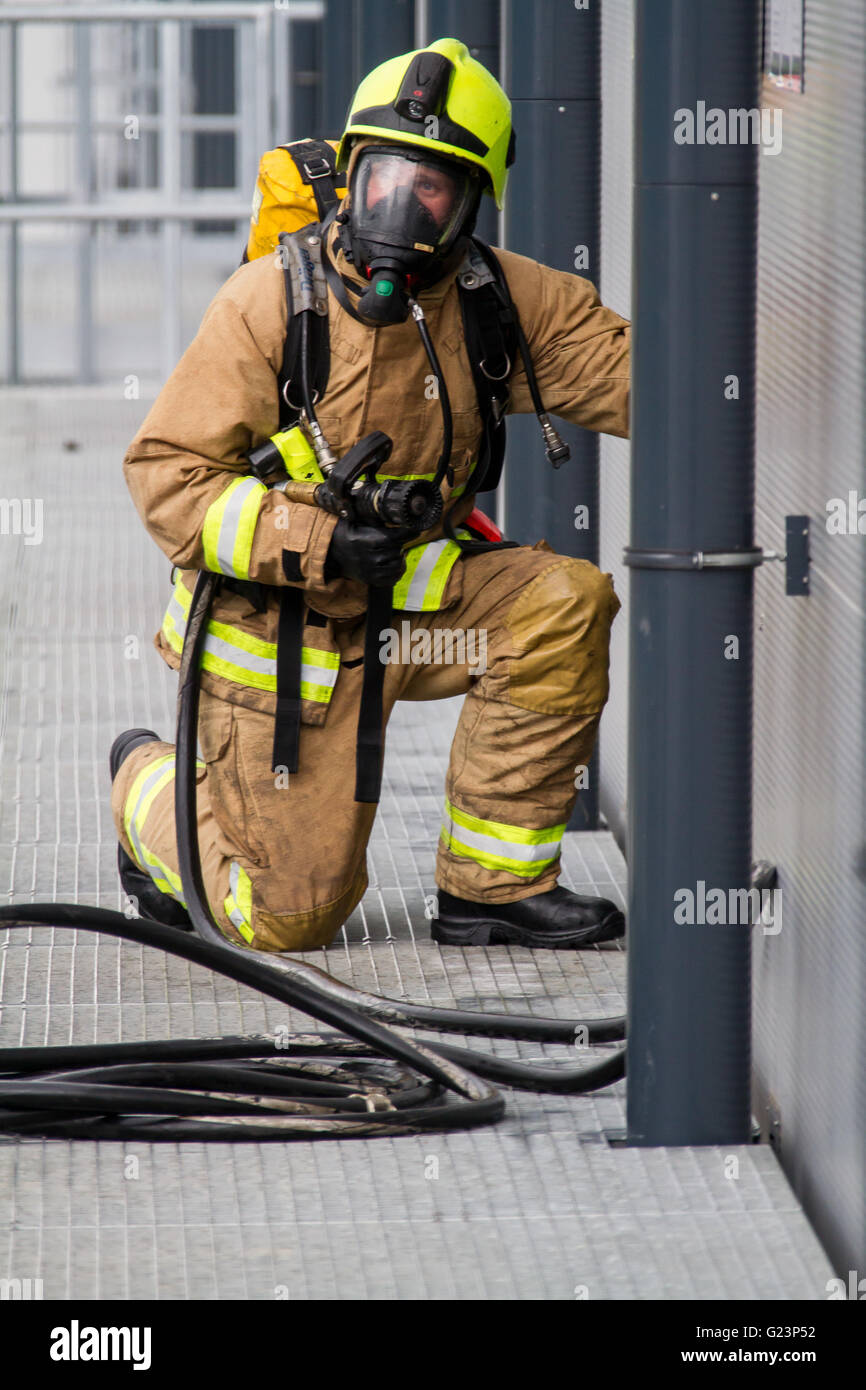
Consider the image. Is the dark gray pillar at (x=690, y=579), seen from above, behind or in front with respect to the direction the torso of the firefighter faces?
in front

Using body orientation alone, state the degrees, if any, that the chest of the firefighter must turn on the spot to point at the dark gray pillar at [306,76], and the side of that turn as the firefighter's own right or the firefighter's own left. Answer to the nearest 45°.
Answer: approximately 135° to the firefighter's own left

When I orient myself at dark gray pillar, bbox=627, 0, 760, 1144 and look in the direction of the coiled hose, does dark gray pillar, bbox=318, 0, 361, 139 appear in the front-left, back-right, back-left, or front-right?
front-right

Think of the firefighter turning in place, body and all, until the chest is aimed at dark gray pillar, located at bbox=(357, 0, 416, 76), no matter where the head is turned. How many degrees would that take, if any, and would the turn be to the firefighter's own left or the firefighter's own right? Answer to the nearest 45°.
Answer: approximately 135° to the firefighter's own left

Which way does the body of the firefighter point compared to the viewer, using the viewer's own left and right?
facing the viewer and to the right of the viewer

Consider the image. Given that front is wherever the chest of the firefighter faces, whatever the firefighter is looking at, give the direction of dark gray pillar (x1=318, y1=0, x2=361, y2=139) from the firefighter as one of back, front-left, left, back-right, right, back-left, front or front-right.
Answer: back-left

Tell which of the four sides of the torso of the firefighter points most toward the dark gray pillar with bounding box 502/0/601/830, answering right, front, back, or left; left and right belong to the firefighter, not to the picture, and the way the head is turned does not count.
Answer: left
